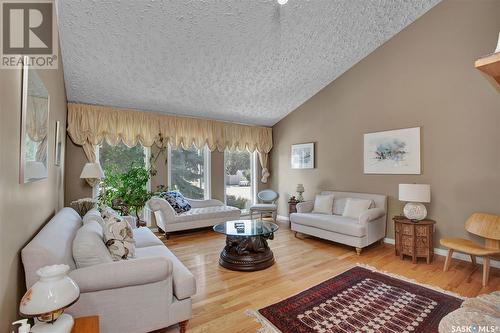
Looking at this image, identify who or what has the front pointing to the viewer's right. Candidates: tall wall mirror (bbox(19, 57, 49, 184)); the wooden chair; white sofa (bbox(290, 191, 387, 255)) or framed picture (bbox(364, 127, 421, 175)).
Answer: tall wall mirror (bbox(19, 57, 49, 184))

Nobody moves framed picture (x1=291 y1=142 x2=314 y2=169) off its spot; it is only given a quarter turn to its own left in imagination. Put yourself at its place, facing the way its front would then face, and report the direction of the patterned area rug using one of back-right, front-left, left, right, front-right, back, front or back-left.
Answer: front-right

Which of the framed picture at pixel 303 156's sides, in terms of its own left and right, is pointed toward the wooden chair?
left

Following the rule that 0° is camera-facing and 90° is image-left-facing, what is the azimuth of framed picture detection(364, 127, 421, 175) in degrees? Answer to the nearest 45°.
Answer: approximately 45°

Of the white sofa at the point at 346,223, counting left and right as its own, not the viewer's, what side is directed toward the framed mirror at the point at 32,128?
front

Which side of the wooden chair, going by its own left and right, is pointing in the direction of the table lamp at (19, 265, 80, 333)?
front

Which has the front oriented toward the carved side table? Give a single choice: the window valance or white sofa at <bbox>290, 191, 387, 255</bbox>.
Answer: the window valance

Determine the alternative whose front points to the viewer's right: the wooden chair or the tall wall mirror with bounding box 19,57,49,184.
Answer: the tall wall mirror

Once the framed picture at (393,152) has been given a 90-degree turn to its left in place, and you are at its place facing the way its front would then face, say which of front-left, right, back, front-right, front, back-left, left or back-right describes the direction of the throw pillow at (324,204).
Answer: back-right

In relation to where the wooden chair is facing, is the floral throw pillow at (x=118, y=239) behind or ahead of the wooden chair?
ahead

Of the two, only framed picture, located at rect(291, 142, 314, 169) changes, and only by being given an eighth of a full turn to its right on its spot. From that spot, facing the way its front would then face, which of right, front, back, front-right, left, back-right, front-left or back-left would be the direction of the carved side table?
back-left

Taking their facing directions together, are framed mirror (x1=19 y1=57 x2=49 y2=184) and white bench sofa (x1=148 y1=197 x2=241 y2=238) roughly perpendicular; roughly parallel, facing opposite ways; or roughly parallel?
roughly perpendicular

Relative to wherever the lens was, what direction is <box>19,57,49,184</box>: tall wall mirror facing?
facing to the right of the viewer

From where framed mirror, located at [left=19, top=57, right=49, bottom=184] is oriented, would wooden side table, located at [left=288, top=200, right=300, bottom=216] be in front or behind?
in front

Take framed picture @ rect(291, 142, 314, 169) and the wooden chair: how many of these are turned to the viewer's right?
0
